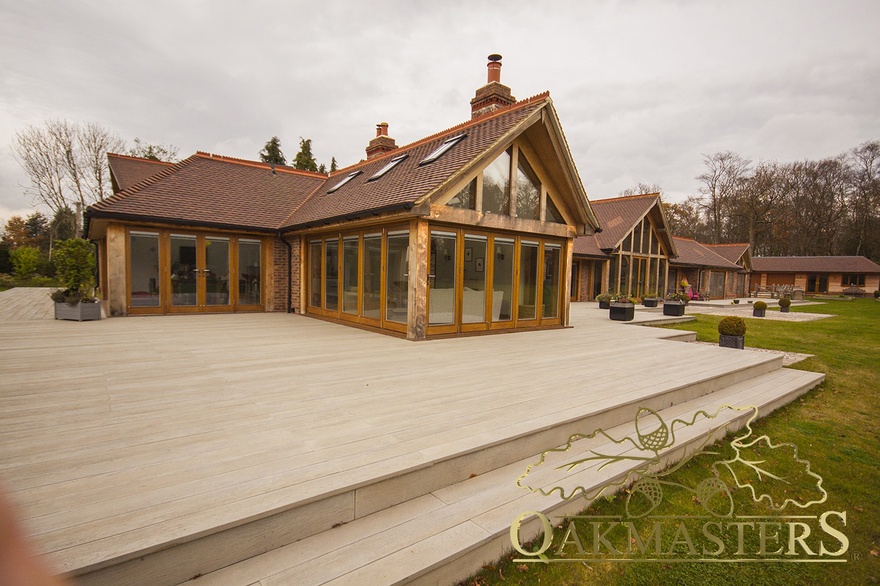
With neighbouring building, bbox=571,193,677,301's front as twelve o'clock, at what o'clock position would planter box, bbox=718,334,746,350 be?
The planter box is roughly at 1 o'clock from the neighbouring building.

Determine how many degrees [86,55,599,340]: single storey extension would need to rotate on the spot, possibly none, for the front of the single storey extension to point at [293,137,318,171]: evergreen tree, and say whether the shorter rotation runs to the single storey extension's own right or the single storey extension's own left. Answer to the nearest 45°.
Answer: approximately 135° to the single storey extension's own left

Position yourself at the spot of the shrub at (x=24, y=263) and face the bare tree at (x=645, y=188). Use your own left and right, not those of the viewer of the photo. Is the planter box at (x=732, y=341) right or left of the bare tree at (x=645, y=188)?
right

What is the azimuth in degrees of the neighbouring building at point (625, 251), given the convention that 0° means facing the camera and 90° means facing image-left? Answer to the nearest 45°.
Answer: approximately 315°

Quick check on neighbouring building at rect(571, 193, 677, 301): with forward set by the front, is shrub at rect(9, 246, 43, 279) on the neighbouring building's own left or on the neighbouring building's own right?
on the neighbouring building's own right

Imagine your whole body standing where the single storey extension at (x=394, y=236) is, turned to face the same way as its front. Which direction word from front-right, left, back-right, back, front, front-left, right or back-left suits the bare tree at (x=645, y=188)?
left

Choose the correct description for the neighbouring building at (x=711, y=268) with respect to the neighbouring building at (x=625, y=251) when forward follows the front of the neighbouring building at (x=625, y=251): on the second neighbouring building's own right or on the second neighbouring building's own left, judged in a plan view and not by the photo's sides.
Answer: on the second neighbouring building's own left

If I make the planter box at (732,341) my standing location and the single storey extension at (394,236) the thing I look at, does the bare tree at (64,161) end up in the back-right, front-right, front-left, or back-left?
front-right

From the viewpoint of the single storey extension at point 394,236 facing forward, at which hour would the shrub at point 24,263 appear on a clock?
The shrub is roughly at 6 o'clock from the single storey extension.

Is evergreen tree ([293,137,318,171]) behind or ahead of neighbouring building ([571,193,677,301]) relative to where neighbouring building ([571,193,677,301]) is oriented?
behind

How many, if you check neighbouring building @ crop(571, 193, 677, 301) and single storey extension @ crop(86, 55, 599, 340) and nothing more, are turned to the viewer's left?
0

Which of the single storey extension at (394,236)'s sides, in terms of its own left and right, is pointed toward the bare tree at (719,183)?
left

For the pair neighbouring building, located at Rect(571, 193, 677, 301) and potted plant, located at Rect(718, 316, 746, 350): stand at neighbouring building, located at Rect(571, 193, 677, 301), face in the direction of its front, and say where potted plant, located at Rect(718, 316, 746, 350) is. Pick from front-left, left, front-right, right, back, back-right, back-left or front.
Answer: front-right

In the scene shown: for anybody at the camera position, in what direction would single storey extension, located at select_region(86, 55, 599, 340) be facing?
facing the viewer and to the right of the viewer

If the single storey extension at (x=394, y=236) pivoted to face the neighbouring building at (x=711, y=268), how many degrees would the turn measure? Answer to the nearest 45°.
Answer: approximately 90° to its left

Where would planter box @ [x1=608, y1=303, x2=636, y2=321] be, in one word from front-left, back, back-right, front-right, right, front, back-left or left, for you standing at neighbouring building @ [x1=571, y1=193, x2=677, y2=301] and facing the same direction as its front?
front-right
